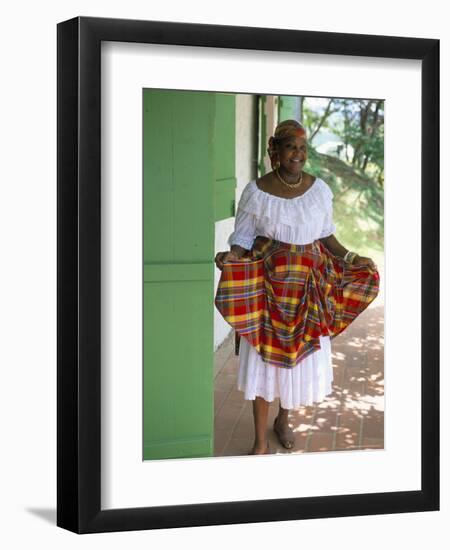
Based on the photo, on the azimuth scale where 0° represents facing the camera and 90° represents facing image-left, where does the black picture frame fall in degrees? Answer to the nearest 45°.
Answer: approximately 315°
